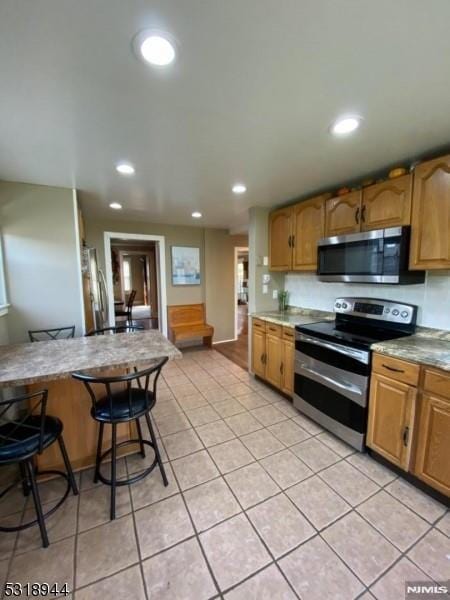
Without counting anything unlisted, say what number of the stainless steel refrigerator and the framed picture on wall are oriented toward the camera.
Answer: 1

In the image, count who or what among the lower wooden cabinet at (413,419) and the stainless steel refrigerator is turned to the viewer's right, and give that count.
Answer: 1

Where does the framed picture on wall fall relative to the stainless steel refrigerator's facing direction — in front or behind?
in front

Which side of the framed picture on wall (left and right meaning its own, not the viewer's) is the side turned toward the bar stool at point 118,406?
front

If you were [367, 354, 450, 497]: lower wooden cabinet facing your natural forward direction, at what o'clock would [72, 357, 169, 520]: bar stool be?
The bar stool is roughly at 12 o'clock from the lower wooden cabinet.

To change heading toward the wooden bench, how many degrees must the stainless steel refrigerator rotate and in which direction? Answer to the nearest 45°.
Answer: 0° — it already faces it

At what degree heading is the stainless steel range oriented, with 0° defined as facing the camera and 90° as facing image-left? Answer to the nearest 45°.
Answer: approximately 45°

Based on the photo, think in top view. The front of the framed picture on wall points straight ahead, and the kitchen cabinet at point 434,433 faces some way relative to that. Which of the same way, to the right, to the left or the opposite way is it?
to the right
